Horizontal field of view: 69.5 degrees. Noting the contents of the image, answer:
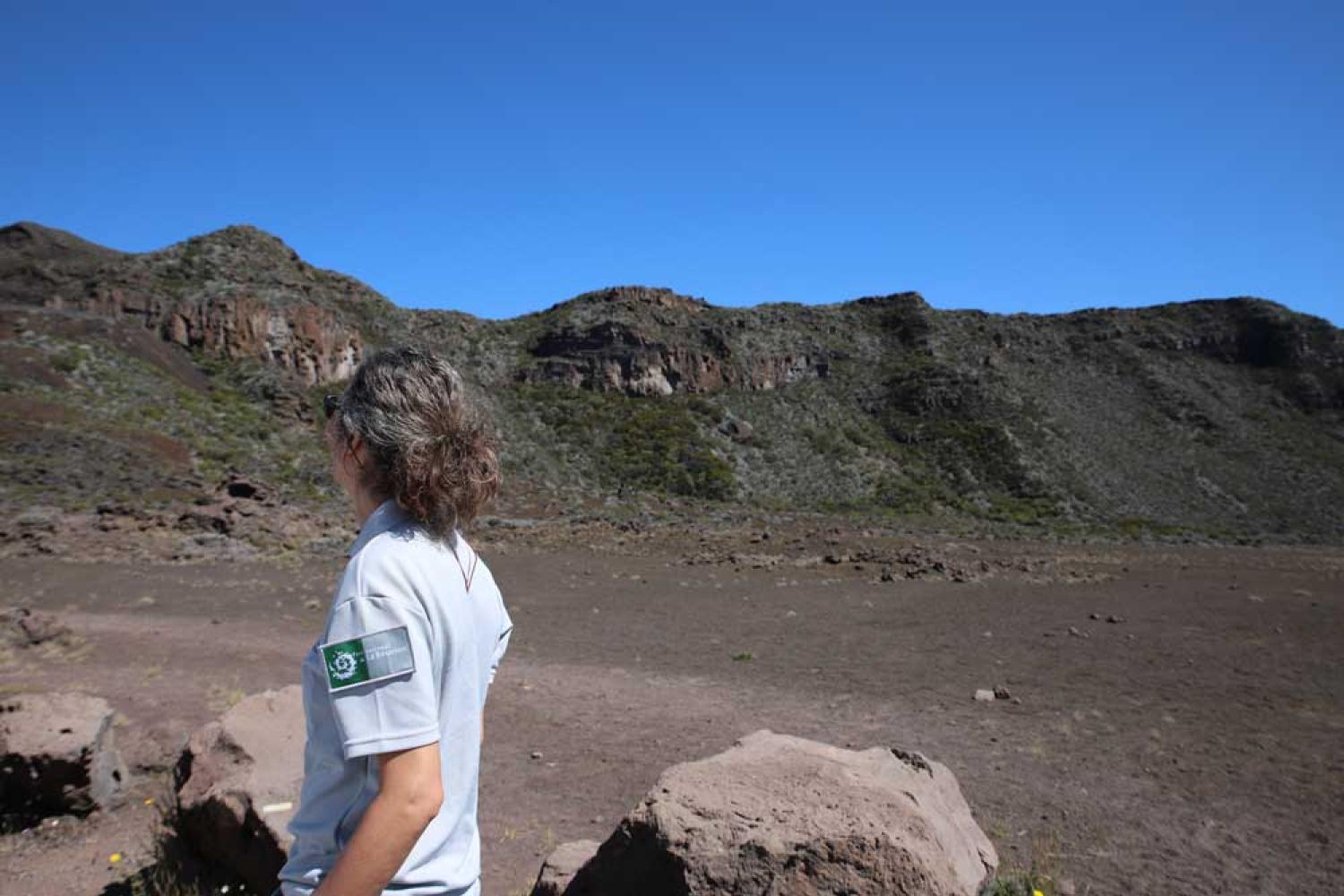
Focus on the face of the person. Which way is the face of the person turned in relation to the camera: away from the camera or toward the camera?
away from the camera

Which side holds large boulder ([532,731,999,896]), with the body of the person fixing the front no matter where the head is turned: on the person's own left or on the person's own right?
on the person's own right

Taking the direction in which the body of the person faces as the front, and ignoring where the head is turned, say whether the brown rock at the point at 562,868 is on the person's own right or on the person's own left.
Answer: on the person's own right
